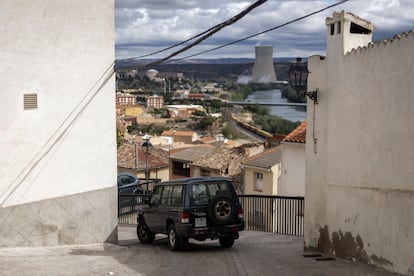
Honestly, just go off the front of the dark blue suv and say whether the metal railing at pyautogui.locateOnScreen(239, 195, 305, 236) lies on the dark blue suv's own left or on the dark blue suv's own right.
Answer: on the dark blue suv's own right

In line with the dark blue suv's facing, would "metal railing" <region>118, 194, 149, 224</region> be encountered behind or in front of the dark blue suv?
in front

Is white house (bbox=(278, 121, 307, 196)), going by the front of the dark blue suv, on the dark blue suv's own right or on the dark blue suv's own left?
on the dark blue suv's own right

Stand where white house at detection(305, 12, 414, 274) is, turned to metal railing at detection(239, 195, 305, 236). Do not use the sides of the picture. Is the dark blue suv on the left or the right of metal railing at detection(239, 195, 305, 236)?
left

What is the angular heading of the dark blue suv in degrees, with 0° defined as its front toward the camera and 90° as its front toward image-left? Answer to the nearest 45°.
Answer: approximately 135°
